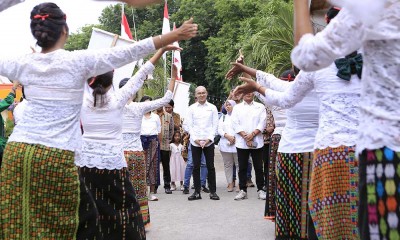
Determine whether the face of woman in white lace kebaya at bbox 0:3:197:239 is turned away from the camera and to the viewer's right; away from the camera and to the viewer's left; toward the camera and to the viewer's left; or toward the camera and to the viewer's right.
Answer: away from the camera and to the viewer's right

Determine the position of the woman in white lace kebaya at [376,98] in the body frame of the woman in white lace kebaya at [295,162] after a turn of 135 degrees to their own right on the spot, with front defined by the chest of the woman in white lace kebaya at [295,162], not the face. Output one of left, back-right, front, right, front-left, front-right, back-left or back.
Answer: right

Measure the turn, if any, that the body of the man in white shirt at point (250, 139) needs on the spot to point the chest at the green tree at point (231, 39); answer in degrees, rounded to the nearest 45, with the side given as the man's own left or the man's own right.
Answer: approximately 180°

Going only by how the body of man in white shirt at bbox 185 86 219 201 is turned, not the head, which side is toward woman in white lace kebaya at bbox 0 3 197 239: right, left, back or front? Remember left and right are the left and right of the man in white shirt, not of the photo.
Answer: front

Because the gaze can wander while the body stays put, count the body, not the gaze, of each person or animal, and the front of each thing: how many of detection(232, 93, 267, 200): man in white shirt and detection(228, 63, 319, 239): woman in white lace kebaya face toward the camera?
1

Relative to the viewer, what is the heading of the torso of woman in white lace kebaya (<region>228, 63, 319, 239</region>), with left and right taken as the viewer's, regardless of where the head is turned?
facing away from the viewer and to the left of the viewer

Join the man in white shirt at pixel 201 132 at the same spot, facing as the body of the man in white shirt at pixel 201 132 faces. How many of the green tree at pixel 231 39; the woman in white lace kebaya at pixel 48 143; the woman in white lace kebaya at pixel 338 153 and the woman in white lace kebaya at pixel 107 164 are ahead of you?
3

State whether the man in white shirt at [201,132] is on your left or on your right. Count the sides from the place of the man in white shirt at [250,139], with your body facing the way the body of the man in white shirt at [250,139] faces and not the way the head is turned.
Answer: on your right

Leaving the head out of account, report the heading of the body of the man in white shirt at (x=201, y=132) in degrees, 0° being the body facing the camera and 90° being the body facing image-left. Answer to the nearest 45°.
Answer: approximately 0°

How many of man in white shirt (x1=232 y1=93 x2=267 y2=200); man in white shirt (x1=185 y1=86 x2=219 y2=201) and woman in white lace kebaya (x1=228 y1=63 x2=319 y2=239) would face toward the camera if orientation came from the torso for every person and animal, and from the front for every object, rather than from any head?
2
